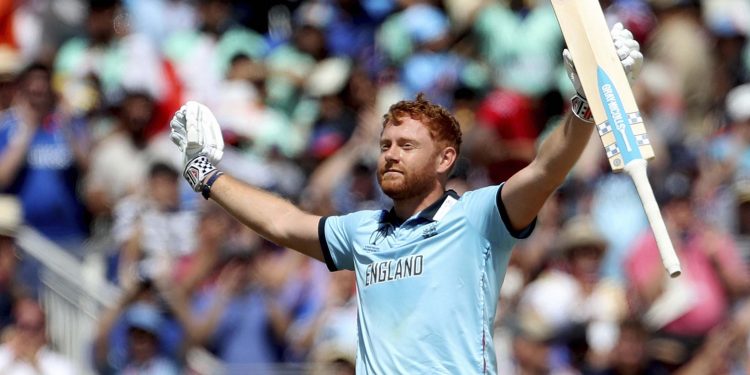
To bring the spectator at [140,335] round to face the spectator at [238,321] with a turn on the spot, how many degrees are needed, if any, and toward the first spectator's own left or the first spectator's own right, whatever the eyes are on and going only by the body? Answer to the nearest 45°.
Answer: approximately 90° to the first spectator's own left

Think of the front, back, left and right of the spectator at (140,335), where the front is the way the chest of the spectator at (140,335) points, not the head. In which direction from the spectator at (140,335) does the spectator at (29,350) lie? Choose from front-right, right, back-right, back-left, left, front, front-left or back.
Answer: right

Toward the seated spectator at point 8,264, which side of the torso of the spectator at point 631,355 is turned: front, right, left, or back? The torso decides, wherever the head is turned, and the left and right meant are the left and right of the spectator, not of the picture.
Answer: right

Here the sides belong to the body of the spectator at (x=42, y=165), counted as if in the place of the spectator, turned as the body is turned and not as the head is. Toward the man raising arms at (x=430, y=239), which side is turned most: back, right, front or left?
front

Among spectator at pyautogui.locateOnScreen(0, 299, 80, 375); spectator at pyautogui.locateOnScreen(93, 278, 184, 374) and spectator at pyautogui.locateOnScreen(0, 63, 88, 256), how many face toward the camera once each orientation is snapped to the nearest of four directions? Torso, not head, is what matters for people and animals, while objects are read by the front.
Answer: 3

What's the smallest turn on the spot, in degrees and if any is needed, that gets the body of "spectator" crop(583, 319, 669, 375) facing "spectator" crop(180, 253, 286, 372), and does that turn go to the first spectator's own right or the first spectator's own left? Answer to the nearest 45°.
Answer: approximately 90° to the first spectator's own right

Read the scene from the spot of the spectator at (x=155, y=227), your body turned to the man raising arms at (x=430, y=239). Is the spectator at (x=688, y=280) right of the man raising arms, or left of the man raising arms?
left
